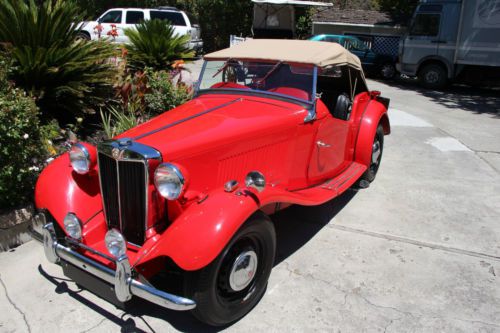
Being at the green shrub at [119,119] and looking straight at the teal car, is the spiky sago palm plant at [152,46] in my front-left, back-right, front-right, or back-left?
front-left

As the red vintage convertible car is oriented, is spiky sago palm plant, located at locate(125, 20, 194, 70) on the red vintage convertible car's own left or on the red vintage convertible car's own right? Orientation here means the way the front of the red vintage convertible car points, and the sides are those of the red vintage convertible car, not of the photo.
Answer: on the red vintage convertible car's own right

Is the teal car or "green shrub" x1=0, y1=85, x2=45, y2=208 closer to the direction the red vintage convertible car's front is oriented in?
the green shrub

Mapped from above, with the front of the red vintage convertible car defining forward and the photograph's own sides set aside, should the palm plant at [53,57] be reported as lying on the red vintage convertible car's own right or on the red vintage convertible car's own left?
on the red vintage convertible car's own right

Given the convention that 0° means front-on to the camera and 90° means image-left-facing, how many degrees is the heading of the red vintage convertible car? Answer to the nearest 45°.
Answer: approximately 45°

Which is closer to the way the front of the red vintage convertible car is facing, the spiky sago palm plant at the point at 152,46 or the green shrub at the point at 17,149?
the green shrub

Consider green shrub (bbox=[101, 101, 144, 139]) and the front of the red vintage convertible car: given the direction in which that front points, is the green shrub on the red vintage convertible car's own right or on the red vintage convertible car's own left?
on the red vintage convertible car's own right

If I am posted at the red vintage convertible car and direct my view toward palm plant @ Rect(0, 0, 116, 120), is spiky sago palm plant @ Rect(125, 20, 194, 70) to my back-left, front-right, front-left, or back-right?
front-right

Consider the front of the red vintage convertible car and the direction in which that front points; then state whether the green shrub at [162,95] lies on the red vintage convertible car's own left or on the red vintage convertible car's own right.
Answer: on the red vintage convertible car's own right
